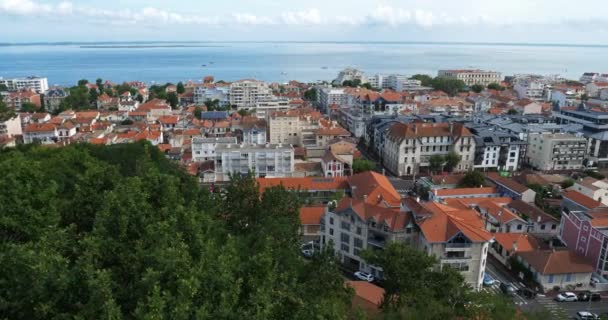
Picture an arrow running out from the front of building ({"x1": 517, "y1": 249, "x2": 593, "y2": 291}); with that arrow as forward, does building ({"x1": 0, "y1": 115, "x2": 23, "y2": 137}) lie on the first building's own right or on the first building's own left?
on the first building's own right

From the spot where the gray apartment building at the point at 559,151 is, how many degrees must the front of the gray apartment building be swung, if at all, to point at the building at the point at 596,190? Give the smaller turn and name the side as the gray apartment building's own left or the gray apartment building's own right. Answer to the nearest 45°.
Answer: approximately 45° to the gray apartment building's own right

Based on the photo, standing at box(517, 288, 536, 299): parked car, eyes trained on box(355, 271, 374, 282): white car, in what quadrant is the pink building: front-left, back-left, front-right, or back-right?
back-right

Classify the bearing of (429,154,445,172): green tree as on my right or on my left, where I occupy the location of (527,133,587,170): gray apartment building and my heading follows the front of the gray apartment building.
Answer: on my right

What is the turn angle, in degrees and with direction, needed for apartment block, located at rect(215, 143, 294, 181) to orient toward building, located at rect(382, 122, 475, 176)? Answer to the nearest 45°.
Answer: approximately 90° to its left

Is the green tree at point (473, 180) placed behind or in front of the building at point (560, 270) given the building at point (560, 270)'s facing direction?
behind

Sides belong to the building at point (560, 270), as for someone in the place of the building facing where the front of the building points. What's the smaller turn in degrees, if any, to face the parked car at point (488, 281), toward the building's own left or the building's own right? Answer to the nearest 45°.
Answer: approximately 45° to the building's own right

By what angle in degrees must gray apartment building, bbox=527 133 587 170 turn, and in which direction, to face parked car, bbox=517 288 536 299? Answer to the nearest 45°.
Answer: approximately 45° to its right

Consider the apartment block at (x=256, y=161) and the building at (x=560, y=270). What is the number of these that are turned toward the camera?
2

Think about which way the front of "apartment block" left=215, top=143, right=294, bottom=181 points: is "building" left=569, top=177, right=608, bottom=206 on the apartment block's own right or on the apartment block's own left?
on the apartment block's own left
